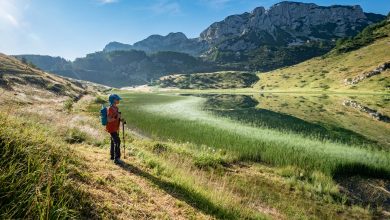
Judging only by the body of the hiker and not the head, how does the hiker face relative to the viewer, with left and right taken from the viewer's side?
facing to the right of the viewer

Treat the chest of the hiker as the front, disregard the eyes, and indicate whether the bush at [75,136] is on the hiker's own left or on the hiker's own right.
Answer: on the hiker's own left
